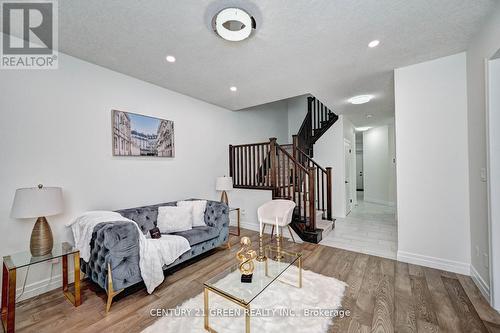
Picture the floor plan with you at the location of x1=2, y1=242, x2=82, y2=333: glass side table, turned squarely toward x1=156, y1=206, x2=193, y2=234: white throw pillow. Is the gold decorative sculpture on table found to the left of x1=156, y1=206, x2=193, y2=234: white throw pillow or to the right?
right

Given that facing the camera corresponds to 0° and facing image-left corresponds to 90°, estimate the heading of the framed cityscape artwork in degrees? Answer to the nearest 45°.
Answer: approximately 315°

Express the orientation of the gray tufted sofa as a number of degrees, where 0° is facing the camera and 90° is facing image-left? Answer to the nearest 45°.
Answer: approximately 315°

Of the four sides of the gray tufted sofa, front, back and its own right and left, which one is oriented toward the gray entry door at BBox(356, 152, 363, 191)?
left

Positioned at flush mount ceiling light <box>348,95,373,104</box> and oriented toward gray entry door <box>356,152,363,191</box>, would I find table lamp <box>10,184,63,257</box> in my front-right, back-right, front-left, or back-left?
back-left

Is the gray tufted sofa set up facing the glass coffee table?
yes

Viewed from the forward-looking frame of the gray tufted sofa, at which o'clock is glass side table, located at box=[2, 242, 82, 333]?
The glass side table is roughly at 3 o'clock from the gray tufted sofa.

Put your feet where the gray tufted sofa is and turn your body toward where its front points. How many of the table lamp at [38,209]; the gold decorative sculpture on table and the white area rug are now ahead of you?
2
